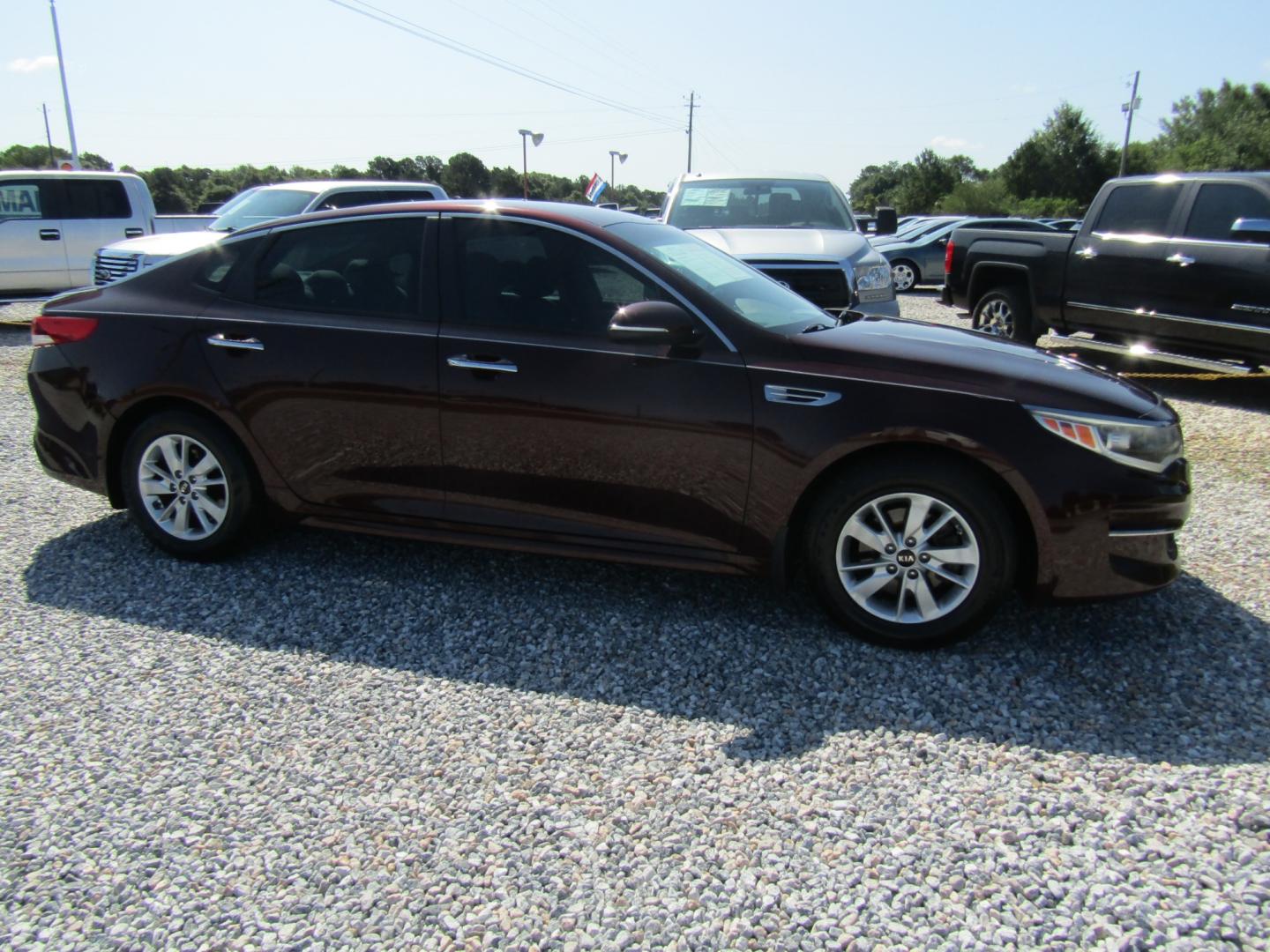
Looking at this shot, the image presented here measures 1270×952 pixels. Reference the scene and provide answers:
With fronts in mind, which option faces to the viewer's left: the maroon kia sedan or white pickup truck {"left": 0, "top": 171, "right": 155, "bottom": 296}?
the white pickup truck

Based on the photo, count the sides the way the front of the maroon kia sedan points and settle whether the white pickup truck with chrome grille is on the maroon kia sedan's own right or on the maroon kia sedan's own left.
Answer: on the maroon kia sedan's own left

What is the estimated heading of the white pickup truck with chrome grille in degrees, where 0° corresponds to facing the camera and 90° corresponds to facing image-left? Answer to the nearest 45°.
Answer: approximately 45°

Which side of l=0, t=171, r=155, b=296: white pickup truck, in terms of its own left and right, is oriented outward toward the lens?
left

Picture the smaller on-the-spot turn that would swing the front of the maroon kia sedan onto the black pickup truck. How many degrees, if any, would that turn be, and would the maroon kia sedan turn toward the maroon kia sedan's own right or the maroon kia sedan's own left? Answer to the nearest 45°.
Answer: approximately 45° to the maroon kia sedan's own left

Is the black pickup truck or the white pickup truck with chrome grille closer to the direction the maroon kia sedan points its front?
the black pickup truck

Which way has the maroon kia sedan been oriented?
to the viewer's right

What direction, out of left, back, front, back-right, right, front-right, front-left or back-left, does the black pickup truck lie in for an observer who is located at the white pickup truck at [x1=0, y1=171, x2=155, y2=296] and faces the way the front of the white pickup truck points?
back-left

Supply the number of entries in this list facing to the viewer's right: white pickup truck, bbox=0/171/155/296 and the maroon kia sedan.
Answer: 1

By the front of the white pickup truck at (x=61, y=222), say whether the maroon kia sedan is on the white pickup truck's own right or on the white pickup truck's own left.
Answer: on the white pickup truck's own left

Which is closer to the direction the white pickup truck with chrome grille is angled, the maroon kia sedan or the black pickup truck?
the maroon kia sedan

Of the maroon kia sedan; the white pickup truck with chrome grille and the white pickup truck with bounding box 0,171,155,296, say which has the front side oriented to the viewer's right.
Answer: the maroon kia sedan
